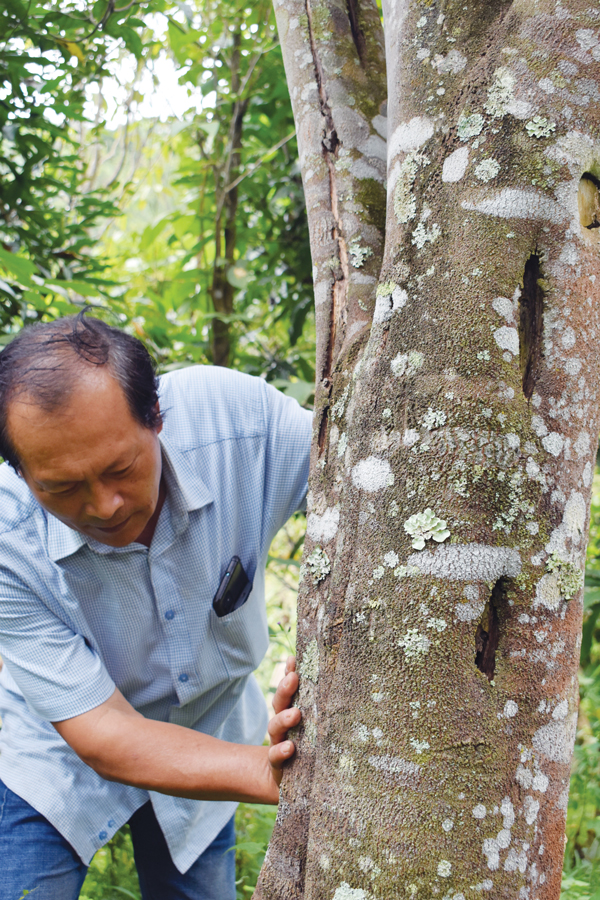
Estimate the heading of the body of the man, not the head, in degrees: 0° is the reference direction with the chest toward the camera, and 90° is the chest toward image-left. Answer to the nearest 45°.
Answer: approximately 0°

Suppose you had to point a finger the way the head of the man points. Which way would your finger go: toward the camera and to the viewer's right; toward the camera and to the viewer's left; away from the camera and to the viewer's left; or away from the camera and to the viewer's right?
toward the camera and to the viewer's right
